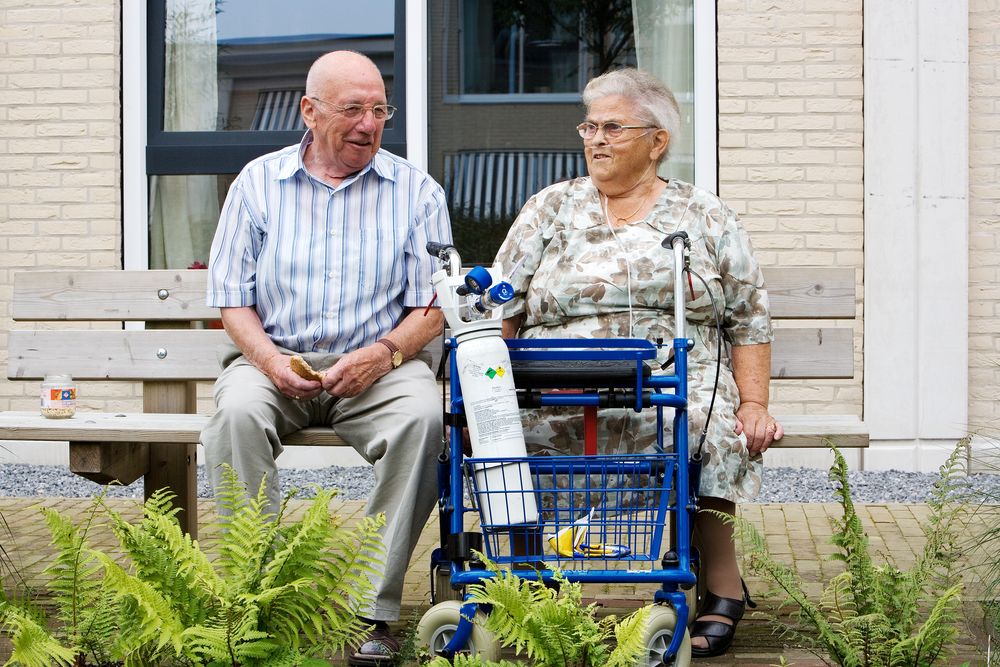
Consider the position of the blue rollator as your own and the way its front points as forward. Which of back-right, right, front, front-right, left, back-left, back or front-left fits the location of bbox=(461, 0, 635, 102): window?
back

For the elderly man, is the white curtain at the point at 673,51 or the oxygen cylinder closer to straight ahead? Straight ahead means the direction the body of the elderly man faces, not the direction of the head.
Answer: the oxygen cylinder

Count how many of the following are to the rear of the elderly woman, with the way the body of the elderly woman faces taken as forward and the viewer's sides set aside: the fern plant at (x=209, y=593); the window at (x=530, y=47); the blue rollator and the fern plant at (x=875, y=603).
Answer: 1

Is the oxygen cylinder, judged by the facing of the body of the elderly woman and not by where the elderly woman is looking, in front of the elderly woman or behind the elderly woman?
in front

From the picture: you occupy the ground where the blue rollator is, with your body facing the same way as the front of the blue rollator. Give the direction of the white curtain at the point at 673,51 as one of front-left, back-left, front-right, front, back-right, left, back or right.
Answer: back

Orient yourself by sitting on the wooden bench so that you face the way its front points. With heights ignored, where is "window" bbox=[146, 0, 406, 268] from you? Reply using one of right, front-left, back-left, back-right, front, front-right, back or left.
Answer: back

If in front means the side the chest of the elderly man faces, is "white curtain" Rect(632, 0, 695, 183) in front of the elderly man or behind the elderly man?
behind

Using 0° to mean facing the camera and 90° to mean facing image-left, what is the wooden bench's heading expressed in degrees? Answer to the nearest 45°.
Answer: approximately 0°

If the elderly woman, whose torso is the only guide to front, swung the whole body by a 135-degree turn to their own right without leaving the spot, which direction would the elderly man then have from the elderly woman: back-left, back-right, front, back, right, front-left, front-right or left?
front-left

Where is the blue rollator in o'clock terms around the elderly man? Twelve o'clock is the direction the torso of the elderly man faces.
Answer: The blue rollator is roughly at 11 o'clock from the elderly man.

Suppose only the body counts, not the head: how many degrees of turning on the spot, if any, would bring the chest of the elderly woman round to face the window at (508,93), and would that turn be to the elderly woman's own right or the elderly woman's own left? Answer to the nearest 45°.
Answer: approximately 180°

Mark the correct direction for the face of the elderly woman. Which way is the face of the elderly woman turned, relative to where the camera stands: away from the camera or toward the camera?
toward the camera

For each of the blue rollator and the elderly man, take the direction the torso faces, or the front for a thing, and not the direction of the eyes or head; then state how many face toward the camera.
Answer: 2

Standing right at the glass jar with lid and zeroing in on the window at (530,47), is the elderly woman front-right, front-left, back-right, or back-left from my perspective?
front-right

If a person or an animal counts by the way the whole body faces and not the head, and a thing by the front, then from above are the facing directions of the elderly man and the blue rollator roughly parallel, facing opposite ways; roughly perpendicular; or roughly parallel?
roughly parallel

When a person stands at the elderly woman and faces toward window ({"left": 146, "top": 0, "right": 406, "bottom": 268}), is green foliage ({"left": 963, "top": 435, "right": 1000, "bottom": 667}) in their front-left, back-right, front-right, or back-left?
back-right

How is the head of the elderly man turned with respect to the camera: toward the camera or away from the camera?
toward the camera
